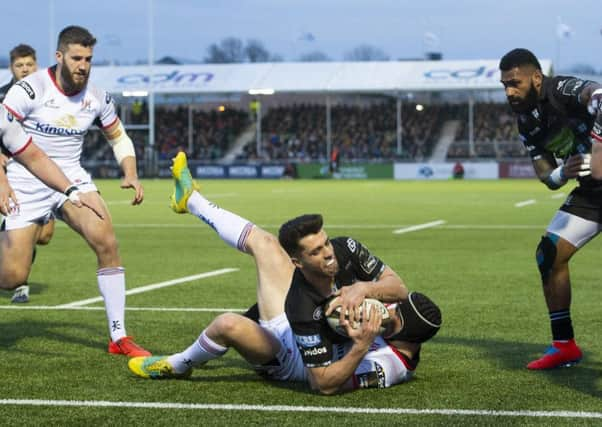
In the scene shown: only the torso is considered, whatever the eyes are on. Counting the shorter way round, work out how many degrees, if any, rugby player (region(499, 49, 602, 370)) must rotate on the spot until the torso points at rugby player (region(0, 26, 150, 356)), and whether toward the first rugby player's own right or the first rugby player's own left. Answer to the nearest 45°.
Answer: approximately 45° to the first rugby player's own right

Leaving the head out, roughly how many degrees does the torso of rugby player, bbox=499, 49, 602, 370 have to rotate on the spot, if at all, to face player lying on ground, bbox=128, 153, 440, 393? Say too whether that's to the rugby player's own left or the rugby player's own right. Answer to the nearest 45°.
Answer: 0° — they already face them

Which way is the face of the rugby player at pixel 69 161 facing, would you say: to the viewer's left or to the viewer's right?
to the viewer's right

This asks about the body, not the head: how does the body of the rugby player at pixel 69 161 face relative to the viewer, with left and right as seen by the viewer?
facing the viewer and to the right of the viewer

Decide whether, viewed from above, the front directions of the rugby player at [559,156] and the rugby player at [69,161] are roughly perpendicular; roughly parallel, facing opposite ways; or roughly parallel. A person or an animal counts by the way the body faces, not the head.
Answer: roughly perpendicular

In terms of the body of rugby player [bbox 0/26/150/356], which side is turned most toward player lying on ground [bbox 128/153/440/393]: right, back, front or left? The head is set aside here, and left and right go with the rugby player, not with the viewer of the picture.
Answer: front

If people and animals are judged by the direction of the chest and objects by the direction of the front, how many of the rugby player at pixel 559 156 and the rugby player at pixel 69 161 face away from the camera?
0
